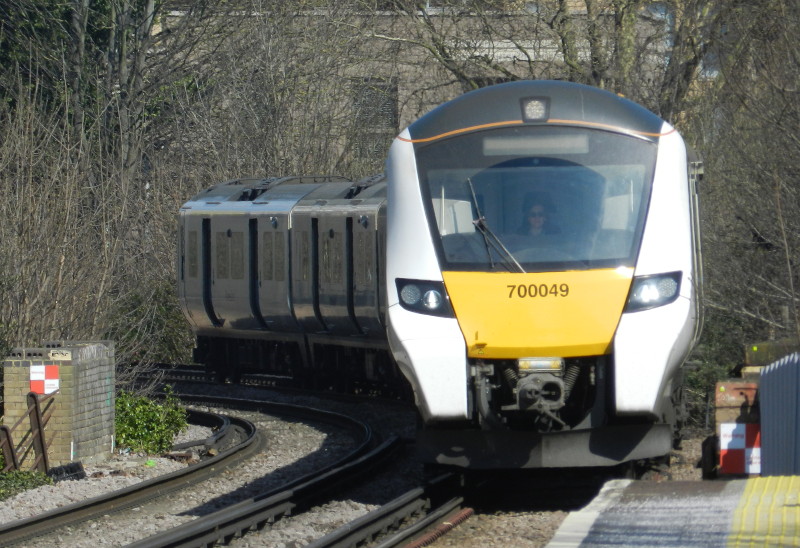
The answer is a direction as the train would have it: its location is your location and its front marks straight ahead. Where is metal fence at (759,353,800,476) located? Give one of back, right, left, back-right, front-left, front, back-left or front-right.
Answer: front-left

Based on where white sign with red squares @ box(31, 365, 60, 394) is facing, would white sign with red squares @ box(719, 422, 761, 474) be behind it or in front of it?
in front

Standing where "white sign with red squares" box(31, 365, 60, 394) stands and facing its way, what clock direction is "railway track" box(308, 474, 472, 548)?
The railway track is roughly at 11 o'clock from the white sign with red squares.

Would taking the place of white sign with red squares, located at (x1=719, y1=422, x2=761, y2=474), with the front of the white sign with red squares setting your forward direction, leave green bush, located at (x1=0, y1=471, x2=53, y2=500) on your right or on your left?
on your right

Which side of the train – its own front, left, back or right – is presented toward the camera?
front

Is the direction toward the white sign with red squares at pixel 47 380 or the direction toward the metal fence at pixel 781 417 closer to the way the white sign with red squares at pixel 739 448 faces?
the metal fence

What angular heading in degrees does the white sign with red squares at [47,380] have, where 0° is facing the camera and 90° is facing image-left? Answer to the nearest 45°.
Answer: approximately 0°

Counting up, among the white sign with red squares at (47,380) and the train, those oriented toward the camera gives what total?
2

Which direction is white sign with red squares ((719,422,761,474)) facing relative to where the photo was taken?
toward the camera

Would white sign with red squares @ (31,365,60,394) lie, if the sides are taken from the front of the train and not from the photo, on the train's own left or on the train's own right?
on the train's own right

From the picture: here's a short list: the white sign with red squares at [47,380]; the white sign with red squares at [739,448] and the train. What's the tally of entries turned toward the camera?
3
